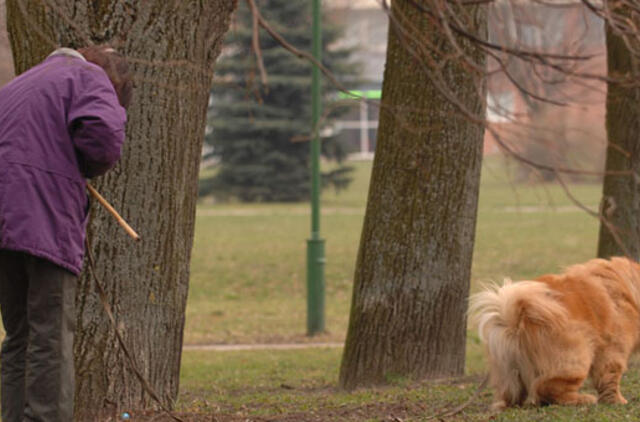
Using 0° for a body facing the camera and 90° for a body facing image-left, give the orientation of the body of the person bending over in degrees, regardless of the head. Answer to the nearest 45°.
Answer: approximately 225°

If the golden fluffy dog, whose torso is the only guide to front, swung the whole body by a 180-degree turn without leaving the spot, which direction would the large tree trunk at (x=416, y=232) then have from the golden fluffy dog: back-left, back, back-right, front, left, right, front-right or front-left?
right

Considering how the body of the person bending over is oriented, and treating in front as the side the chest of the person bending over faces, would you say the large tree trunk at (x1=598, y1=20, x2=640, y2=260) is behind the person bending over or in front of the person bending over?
in front

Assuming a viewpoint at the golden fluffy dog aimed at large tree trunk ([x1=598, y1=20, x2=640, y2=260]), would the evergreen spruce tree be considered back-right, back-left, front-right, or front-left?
front-left

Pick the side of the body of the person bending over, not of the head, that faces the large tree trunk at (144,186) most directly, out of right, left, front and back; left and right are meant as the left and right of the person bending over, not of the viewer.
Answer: front

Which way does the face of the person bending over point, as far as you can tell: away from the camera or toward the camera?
away from the camera

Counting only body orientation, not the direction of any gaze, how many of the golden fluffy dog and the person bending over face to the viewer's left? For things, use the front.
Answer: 0

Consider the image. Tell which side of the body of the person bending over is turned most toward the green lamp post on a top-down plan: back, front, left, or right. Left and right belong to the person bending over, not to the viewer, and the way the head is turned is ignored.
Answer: front

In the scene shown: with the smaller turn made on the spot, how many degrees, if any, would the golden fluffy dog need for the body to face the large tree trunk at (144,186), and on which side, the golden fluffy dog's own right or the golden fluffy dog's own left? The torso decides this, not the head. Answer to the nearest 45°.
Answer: approximately 180°

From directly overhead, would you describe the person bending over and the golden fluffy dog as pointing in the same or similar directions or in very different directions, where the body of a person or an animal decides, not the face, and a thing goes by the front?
same or similar directions

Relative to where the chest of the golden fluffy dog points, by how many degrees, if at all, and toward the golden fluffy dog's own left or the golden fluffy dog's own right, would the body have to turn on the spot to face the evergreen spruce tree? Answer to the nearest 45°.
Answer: approximately 45° to the golden fluffy dog's own left

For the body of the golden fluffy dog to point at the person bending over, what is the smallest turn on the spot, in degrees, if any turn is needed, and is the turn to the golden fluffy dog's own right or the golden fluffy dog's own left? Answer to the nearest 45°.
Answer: approximately 180°

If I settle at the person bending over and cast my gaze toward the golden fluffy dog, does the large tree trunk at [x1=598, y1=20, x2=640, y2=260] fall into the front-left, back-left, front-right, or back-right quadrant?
front-left

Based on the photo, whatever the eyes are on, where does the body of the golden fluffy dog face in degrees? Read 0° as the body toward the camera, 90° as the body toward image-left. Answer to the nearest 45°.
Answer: approximately 225°
